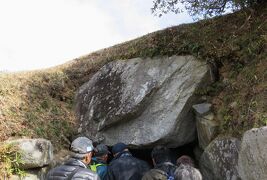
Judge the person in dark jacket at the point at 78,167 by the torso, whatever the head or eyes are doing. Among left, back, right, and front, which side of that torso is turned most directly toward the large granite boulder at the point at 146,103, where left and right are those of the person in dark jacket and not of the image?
front

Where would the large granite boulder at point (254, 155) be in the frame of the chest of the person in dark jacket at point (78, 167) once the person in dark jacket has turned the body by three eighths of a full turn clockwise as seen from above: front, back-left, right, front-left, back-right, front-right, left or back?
left

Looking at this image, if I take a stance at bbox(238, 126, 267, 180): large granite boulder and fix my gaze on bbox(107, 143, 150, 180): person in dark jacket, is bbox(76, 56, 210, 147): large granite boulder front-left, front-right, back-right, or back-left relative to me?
front-right

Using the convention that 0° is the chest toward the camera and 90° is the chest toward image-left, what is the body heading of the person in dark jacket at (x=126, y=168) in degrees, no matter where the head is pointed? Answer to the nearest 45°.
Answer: approximately 180°

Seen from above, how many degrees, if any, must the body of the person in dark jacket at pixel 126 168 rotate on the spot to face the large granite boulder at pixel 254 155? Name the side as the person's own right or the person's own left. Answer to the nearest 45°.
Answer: approximately 135° to the person's own right

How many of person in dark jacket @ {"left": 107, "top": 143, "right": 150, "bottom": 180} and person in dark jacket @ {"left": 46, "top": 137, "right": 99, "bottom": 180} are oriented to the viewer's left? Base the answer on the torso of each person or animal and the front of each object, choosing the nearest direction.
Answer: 0

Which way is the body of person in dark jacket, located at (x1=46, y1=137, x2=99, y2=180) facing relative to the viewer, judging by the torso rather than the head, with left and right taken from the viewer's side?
facing away from the viewer and to the right of the viewer

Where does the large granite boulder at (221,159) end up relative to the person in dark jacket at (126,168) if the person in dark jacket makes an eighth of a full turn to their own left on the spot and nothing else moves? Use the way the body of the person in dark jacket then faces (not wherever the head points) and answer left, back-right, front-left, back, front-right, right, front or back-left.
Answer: back-right
